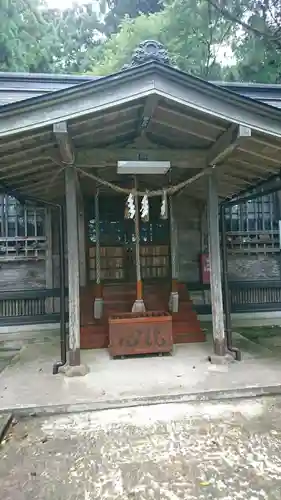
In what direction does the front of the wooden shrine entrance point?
toward the camera
